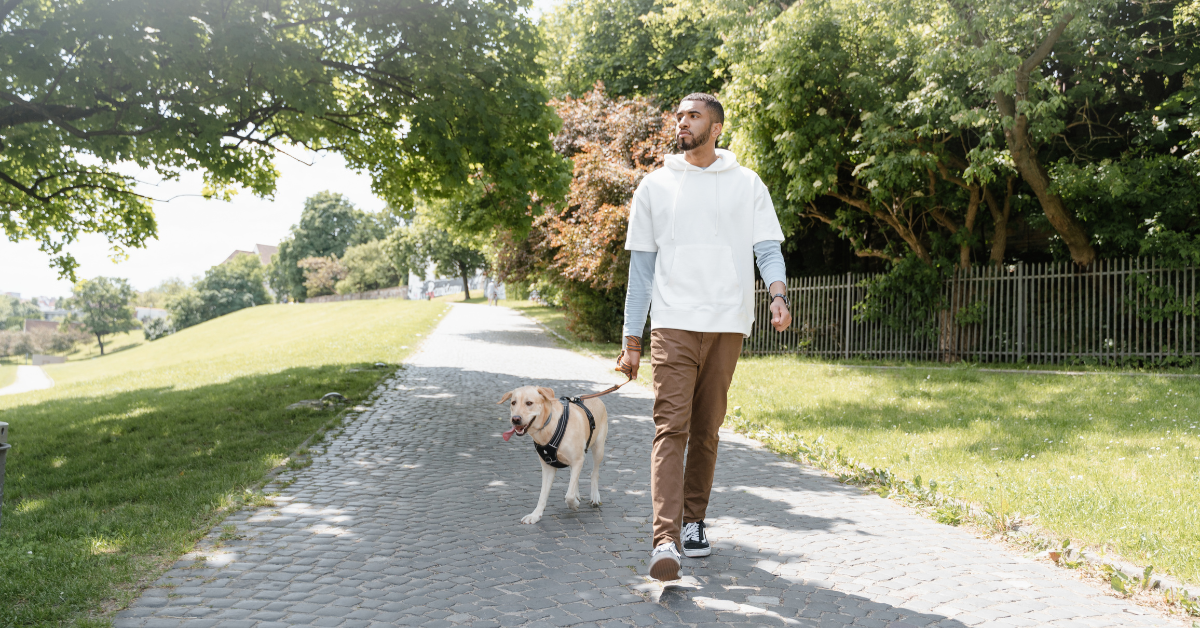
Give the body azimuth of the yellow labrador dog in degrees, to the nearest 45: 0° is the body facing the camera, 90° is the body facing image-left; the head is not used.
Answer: approximately 45°

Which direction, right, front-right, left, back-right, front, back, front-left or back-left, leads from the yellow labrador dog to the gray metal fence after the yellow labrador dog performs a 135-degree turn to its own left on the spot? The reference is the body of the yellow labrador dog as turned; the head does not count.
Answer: front-left

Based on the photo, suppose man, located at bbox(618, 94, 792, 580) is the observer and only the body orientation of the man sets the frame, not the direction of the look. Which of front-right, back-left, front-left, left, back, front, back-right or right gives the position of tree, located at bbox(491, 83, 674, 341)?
back

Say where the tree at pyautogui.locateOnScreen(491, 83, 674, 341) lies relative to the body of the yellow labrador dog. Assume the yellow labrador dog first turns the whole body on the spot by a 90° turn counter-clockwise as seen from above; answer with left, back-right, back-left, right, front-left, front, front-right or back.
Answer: back-left

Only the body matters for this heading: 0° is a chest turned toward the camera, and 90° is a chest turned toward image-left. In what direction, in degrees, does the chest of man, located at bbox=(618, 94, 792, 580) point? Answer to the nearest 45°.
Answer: approximately 0°

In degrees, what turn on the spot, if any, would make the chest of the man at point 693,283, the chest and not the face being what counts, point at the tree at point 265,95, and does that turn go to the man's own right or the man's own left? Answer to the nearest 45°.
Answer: approximately 135° to the man's own right

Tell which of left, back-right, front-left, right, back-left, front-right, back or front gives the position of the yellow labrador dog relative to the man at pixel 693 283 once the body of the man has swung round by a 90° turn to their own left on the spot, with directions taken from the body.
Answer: back-left

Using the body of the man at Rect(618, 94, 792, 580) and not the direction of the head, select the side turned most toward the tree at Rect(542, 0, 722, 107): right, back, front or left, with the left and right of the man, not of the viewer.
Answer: back
